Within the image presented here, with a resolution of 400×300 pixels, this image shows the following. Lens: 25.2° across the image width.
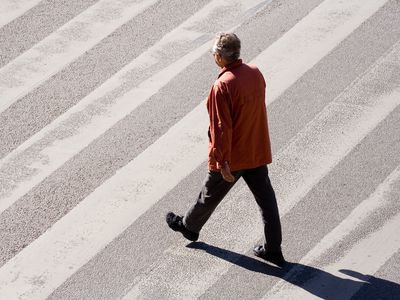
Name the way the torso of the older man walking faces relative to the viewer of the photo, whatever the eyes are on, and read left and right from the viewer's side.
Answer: facing away from the viewer and to the left of the viewer

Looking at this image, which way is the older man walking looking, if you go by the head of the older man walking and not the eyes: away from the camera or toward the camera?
away from the camera
